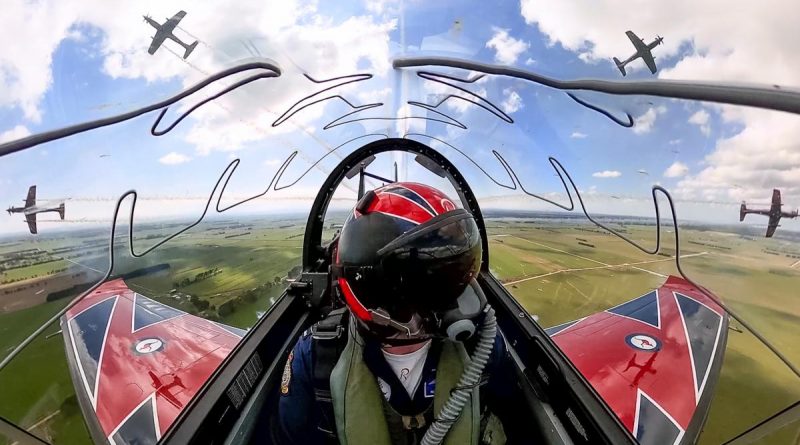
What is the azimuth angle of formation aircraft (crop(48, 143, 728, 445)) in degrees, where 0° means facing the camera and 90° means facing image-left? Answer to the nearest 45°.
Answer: approximately 0°

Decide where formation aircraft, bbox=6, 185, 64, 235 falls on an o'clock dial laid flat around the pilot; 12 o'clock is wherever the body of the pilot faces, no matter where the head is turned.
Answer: The formation aircraft is roughly at 3 o'clock from the pilot.

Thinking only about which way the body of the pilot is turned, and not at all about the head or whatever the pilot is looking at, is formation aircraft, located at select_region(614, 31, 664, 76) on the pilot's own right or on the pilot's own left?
on the pilot's own left

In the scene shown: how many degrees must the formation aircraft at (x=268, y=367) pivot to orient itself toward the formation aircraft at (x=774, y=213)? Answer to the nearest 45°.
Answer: approximately 90° to its left

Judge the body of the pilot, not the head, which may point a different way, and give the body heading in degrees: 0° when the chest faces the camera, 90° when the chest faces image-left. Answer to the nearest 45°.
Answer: approximately 0°

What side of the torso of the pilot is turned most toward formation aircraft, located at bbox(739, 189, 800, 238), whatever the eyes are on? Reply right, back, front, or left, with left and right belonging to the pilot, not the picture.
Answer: left
